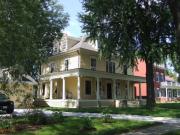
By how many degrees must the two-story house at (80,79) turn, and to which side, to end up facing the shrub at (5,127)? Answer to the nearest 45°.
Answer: approximately 45° to its right

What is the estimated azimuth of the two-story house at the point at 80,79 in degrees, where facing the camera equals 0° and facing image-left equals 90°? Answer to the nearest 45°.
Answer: approximately 315°

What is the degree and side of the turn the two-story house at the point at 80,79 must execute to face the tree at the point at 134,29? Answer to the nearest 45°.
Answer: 0° — it already faces it

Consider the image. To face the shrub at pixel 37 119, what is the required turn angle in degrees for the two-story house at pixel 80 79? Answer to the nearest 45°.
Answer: approximately 45° to its right
